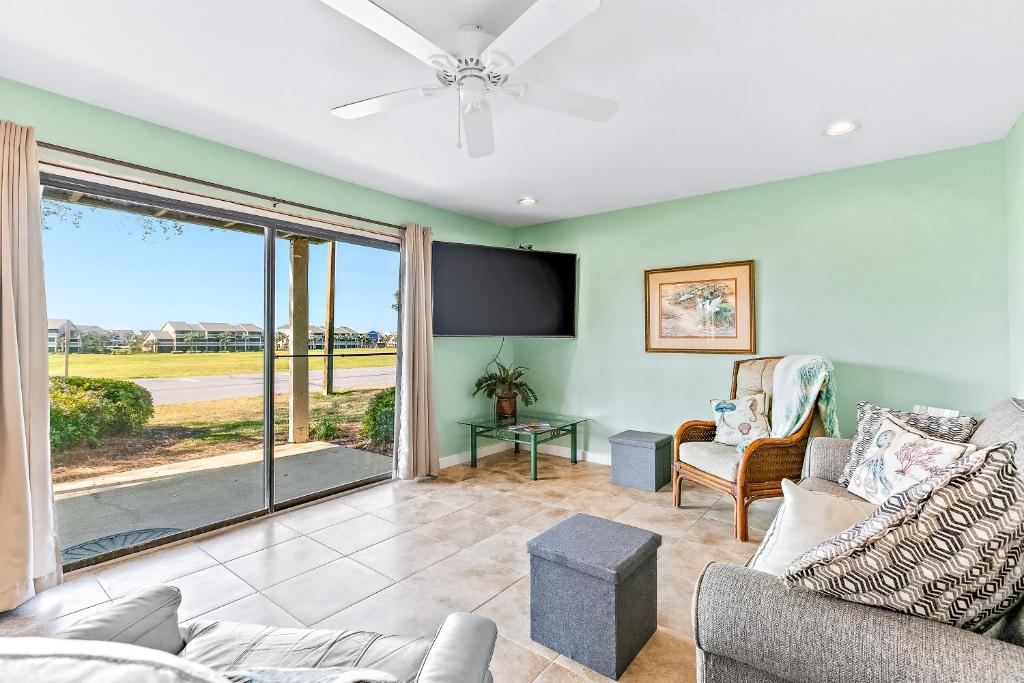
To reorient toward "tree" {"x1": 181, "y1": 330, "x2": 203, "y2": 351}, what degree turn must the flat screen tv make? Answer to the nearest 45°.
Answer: approximately 135° to its right

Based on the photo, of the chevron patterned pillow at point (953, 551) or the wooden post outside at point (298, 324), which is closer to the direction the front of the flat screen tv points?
the chevron patterned pillow

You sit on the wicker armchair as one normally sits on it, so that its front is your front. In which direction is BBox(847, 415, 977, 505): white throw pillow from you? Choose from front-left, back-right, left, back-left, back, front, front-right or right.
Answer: left

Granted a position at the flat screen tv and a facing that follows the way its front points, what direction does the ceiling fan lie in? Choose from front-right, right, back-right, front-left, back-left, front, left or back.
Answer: front-right

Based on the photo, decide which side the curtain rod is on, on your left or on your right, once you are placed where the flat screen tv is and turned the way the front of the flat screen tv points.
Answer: on your right

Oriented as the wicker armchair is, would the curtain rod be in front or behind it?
in front

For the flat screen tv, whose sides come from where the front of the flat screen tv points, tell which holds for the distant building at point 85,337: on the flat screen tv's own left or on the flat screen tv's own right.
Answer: on the flat screen tv's own right

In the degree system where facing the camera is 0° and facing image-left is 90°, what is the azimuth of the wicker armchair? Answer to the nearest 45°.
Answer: approximately 45°

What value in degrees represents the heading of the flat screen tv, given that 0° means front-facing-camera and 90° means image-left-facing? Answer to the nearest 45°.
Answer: approximately 315°

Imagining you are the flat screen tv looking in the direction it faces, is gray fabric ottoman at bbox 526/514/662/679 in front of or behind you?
in front

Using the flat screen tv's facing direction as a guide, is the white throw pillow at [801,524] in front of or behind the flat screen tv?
in front
